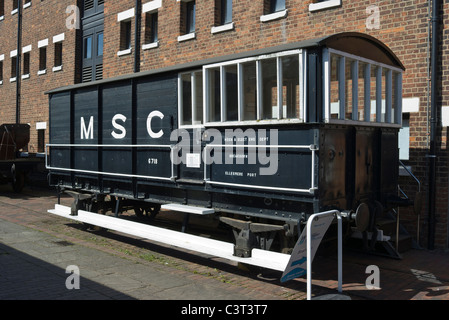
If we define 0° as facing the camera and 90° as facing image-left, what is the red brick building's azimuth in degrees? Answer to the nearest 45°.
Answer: approximately 45°
